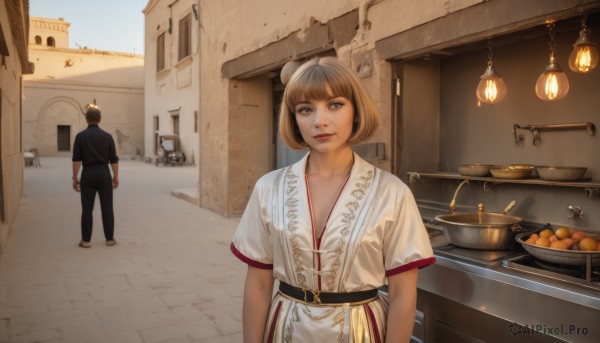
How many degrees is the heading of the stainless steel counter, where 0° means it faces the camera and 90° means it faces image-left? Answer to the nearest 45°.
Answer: approximately 45°

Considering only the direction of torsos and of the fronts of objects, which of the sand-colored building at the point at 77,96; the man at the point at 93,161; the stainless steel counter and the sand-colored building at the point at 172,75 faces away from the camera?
the man

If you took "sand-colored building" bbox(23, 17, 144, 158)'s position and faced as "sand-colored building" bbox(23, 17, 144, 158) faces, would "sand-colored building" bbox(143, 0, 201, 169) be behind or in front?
in front

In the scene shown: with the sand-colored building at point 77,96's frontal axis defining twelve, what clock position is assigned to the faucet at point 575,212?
The faucet is roughly at 12 o'clock from the sand-colored building.

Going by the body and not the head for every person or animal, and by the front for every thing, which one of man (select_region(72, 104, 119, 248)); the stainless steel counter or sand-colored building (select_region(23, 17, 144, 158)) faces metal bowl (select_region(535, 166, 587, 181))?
the sand-colored building

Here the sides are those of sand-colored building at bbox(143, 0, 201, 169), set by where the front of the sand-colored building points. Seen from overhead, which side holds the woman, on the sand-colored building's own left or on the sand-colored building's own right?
on the sand-colored building's own left

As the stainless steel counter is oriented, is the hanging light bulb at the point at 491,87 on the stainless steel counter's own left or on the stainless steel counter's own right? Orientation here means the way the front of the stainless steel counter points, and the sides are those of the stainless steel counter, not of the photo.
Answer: on the stainless steel counter's own right

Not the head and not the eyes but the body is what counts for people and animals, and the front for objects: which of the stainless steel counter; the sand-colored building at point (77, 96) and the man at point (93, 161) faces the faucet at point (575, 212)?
the sand-colored building

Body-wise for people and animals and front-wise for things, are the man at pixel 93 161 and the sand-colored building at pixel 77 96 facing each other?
yes

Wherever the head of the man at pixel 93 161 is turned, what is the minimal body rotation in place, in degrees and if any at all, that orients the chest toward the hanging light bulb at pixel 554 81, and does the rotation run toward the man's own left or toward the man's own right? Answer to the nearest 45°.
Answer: approximately 135° to the man's own right

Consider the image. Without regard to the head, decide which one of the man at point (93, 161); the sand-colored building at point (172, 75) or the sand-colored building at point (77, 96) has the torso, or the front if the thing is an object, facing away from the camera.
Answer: the man

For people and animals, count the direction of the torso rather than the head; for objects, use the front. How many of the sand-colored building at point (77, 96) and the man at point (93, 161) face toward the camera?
1

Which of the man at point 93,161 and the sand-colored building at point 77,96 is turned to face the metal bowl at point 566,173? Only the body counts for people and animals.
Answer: the sand-colored building

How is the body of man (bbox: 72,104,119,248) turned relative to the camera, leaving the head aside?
away from the camera

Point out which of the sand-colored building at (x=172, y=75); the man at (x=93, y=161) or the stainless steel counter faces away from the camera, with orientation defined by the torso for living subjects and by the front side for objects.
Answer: the man
